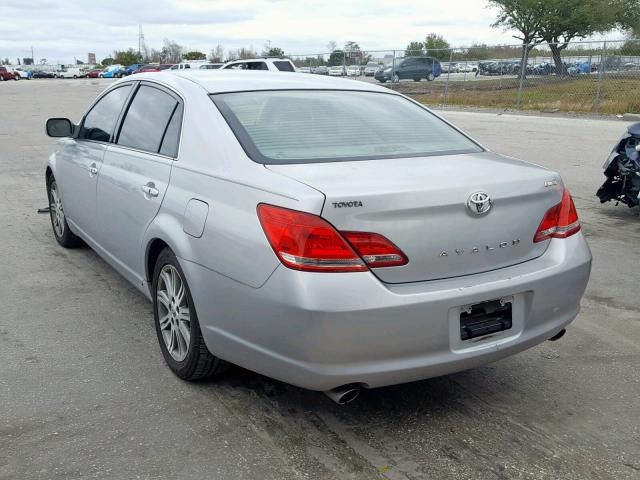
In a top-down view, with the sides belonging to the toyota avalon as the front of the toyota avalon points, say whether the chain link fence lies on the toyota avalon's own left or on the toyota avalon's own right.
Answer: on the toyota avalon's own right

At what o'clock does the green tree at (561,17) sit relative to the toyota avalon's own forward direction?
The green tree is roughly at 2 o'clock from the toyota avalon.

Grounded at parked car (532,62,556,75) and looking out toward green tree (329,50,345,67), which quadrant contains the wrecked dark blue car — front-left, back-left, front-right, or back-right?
back-left

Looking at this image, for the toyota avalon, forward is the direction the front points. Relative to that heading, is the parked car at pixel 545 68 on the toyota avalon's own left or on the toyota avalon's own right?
on the toyota avalon's own right

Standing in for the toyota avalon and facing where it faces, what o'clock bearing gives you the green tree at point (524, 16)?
The green tree is roughly at 2 o'clock from the toyota avalon.

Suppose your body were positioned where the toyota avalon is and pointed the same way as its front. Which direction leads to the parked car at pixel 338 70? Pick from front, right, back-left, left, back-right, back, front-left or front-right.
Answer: front-right

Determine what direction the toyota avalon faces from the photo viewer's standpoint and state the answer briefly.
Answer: facing away from the viewer and to the left of the viewer

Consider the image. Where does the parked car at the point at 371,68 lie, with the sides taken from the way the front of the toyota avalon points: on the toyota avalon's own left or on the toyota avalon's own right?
on the toyota avalon's own right

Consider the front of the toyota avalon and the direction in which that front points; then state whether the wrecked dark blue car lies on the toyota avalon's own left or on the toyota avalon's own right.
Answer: on the toyota avalon's own right

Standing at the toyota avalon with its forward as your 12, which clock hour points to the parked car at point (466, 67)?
The parked car is roughly at 2 o'clock from the toyota avalon.

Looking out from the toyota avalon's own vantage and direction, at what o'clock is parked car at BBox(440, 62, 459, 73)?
The parked car is roughly at 2 o'clock from the toyota avalon.
